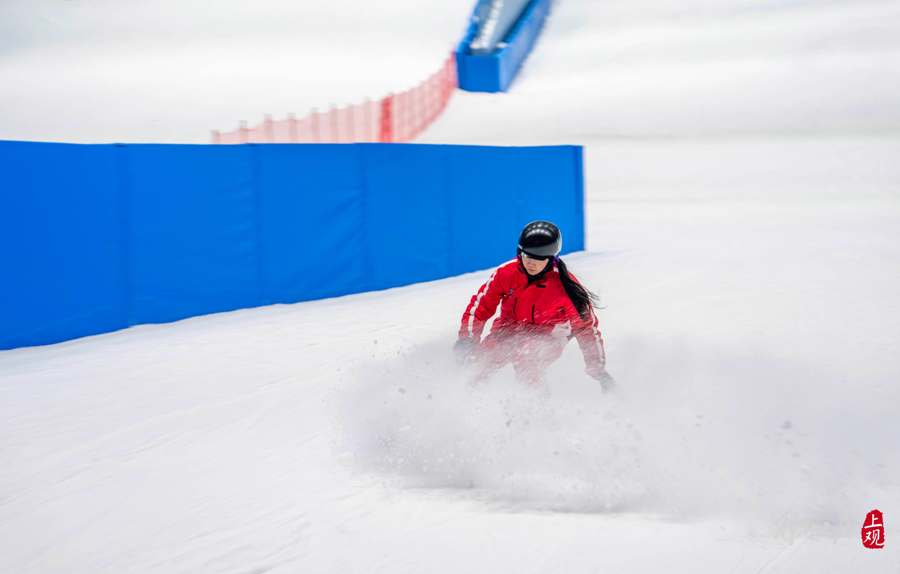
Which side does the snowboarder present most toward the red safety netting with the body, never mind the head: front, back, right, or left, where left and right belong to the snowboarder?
back

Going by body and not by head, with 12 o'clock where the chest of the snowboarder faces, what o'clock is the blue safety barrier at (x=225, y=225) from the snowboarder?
The blue safety barrier is roughly at 5 o'clock from the snowboarder.

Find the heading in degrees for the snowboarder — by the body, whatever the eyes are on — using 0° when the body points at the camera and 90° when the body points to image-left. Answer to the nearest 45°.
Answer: approximately 0°

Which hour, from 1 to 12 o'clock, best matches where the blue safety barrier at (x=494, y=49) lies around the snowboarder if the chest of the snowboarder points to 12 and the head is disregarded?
The blue safety barrier is roughly at 6 o'clock from the snowboarder.
